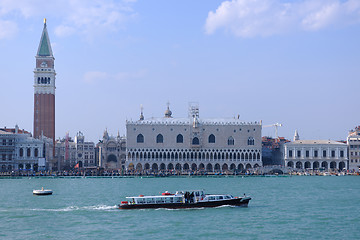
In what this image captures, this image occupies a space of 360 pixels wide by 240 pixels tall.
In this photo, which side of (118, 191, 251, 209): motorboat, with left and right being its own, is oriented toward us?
right
